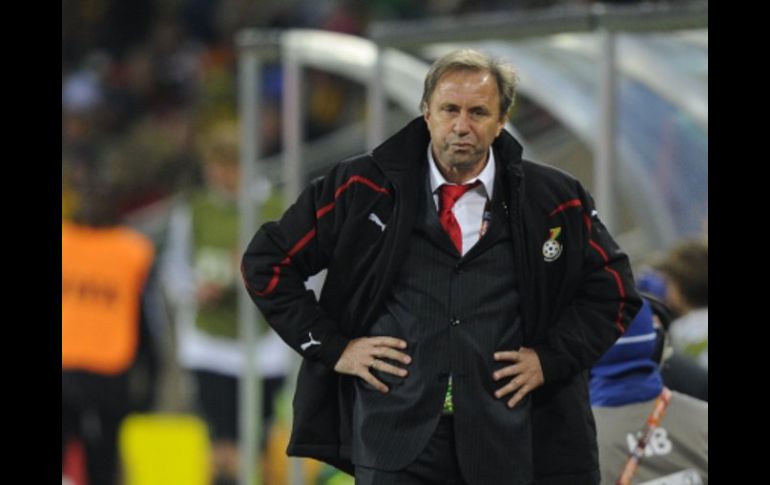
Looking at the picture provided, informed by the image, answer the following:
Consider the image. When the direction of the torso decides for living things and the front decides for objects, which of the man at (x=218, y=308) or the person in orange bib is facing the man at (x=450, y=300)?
the man at (x=218, y=308)

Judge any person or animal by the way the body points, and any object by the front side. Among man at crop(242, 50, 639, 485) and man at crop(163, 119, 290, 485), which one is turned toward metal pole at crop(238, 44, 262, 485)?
man at crop(163, 119, 290, 485)

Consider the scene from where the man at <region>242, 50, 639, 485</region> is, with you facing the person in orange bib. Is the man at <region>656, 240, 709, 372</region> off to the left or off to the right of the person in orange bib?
right

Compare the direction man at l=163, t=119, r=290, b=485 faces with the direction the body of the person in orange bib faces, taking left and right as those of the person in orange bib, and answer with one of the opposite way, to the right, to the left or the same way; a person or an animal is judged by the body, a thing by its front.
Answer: the opposite way

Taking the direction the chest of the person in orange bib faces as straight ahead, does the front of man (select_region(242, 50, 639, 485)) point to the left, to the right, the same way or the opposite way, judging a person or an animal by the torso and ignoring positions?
the opposite way

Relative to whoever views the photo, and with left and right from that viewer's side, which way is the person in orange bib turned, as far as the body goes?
facing away from the viewer

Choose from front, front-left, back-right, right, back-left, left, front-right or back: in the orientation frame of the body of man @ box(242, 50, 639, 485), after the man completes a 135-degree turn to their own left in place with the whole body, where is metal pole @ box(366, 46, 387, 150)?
front-left
